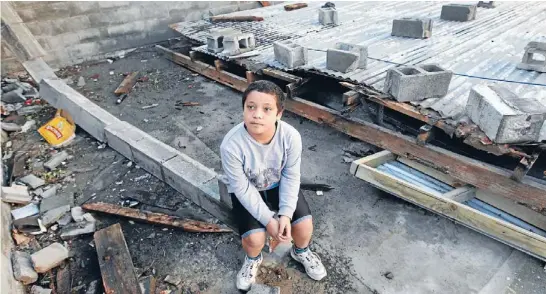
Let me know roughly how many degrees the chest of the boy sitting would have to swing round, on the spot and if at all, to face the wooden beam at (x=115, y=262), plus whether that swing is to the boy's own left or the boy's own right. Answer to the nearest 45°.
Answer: approximately 90° to the boy's own right

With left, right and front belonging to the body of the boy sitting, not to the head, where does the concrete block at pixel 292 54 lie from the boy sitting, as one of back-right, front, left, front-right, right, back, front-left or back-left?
back

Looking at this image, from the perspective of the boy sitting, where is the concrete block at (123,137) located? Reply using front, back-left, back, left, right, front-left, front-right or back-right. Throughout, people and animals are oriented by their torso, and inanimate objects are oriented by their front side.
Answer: back-right

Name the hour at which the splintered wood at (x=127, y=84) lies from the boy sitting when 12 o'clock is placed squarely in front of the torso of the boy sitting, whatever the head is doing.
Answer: The splintered wood is roughly at 5 o'clock from the boy sitting.

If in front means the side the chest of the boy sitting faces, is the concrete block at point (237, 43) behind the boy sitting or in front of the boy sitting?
behind

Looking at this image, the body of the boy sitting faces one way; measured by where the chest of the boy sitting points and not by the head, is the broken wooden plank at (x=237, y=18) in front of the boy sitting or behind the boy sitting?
behind

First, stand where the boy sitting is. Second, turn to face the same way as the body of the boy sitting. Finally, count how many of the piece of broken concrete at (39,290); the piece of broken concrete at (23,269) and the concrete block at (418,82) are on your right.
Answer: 2

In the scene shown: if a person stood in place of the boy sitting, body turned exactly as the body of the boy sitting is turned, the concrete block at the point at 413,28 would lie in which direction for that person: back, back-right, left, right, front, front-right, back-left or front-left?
back-left

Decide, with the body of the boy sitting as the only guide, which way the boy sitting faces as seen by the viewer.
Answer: toward the camera

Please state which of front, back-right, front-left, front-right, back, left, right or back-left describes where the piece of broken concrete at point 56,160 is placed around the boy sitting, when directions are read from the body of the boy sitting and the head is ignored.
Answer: back-right

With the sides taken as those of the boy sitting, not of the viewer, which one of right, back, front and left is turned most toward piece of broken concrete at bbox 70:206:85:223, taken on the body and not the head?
right

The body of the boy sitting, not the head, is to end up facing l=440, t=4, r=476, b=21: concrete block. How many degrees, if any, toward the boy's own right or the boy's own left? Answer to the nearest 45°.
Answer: approximately 135° to the boy's own left

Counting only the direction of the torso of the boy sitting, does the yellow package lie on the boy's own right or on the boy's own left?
on the boy's own right

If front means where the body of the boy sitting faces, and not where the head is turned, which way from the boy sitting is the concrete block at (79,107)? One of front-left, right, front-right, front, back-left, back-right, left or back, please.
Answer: back-right

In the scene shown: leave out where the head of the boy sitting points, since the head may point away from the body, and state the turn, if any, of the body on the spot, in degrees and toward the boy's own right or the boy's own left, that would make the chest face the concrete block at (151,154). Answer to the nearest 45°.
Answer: approximately 135° to the boy's own right

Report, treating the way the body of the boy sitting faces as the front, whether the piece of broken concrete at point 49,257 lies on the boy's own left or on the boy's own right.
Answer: on the boy's own right

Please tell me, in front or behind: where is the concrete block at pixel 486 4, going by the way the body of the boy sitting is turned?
behind

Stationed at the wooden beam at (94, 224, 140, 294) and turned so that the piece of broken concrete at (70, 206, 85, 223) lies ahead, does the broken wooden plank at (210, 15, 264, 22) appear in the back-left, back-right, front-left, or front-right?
front-right

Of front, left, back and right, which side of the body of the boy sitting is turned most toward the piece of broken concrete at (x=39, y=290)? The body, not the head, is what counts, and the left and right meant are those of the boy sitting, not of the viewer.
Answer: right
